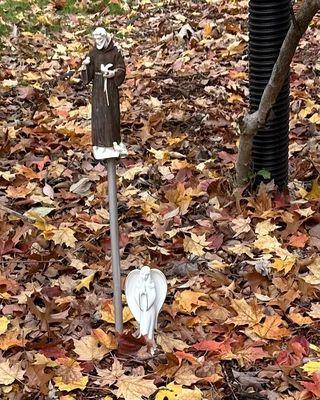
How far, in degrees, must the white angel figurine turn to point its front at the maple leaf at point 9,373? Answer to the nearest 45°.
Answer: approximately 90° to its right

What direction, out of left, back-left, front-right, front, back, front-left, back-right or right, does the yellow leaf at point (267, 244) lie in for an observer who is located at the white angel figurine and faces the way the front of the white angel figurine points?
back-left

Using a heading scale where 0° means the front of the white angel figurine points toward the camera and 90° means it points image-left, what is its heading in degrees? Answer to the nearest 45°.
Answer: approximately 0°

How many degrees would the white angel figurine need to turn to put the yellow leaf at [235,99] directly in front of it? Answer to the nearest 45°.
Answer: approximately 180°

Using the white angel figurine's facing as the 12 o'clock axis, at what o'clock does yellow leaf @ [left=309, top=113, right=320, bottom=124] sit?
The yellow leaf is roughly at 7 o'clock from the white angel figurine.
